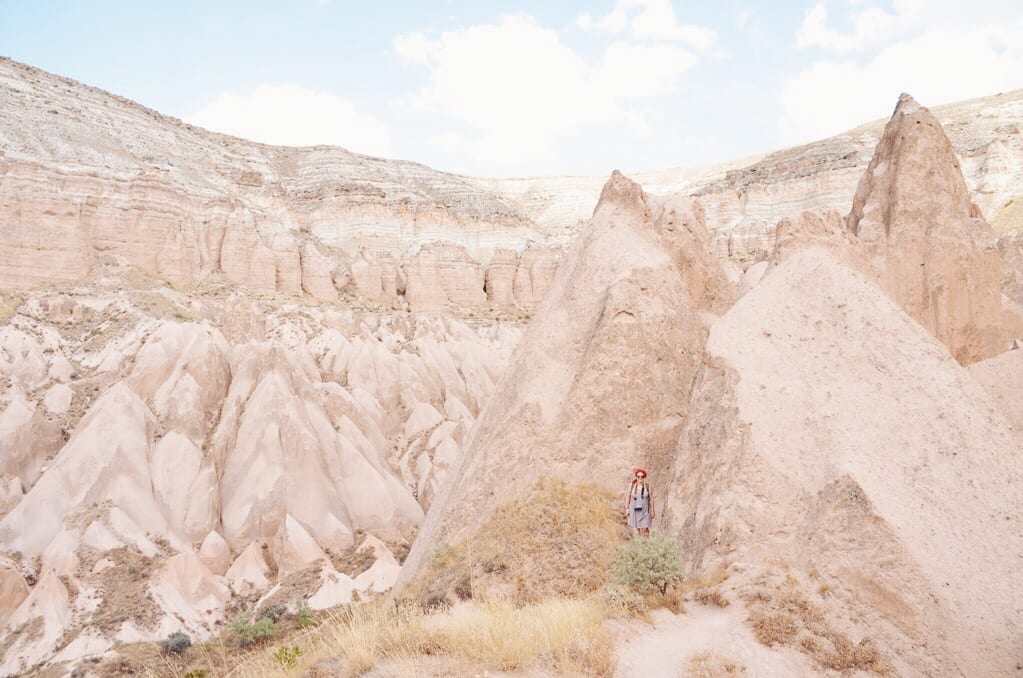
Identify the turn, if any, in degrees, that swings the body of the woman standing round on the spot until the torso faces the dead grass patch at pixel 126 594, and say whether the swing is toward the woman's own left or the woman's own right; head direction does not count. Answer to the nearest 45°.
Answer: approximately 135° to the woman's own right

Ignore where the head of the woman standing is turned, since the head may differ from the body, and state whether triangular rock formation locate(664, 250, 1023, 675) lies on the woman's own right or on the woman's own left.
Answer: on the woman's own left

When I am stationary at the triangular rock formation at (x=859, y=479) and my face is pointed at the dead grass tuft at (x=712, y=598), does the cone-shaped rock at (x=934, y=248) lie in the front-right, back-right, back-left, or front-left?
back-right

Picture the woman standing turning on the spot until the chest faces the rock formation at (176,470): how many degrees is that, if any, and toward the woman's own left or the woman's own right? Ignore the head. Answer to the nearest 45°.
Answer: approximately 135° to the woman's own right

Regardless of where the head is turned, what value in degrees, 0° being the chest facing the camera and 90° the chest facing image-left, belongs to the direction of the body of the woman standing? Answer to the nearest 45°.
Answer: approximately 0°

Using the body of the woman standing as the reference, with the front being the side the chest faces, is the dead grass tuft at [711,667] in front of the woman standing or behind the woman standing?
in front

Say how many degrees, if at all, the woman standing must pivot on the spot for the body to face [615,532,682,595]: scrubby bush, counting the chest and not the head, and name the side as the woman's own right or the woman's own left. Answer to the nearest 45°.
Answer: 0° — they already face it

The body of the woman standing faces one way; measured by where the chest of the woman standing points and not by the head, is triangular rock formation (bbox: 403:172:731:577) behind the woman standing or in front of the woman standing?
behind
